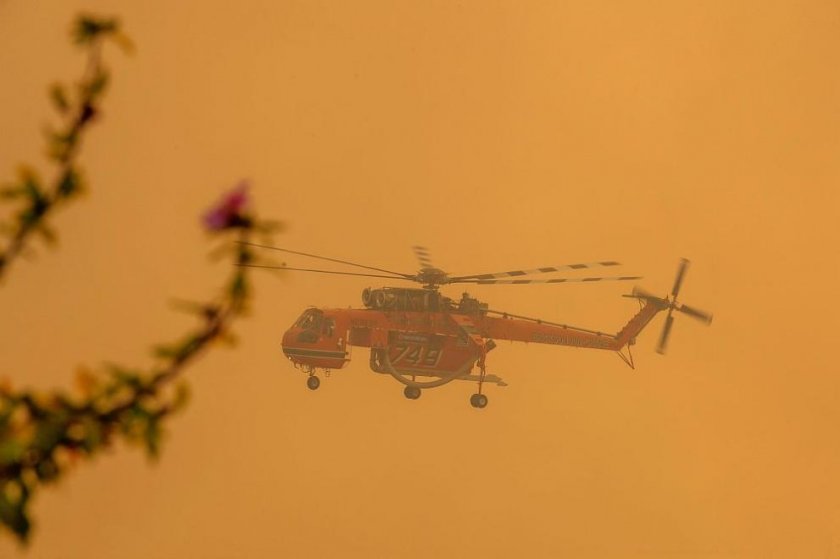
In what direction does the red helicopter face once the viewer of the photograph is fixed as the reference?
facing the viewer and to the left of the viewer

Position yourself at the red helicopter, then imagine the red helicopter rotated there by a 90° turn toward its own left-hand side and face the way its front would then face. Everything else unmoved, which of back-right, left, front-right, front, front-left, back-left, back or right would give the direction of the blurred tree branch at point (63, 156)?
front-right

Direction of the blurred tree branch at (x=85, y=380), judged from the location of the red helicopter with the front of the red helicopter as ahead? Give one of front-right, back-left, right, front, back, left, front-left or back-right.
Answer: front-left
